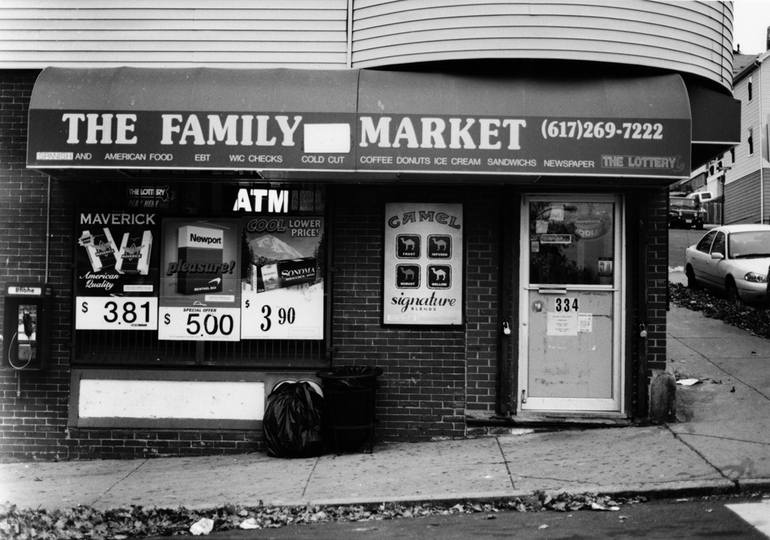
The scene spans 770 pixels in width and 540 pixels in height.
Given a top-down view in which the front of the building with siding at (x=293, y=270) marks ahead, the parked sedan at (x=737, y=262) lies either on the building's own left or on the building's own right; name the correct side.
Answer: on the building's own left

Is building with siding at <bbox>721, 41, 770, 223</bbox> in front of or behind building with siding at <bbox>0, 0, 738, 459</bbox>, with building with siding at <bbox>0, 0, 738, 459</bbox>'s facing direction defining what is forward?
behind

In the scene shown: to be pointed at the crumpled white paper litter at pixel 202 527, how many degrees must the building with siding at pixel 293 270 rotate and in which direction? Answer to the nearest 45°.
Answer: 0° — it already faces it

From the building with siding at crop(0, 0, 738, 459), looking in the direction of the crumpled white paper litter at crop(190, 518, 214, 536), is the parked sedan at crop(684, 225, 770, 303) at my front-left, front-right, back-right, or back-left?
back-left

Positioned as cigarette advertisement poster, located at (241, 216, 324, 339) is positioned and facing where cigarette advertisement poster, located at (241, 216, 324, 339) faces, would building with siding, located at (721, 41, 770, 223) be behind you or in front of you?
behind

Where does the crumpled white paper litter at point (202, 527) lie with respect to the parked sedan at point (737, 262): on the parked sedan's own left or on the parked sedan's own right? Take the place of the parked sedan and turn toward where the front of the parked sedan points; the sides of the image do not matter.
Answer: on the parked sedan's own right

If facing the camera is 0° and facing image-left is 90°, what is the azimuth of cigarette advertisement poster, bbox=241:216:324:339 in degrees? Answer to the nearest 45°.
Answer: approximately 0°

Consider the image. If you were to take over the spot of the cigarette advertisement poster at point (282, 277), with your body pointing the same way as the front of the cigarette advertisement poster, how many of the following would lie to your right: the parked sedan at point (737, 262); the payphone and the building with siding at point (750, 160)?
1

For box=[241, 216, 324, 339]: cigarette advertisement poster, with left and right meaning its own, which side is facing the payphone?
right

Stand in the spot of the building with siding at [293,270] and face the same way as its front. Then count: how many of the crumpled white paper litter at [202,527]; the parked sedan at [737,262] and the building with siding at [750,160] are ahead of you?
1
